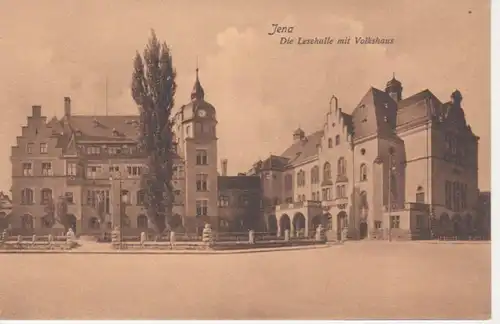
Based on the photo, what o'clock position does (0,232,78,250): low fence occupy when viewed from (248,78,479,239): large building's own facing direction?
The low fence is roughly at 1 o'clock from the large building.

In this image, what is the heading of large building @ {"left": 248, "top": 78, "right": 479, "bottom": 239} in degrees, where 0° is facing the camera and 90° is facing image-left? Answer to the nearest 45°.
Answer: approximately 45°
